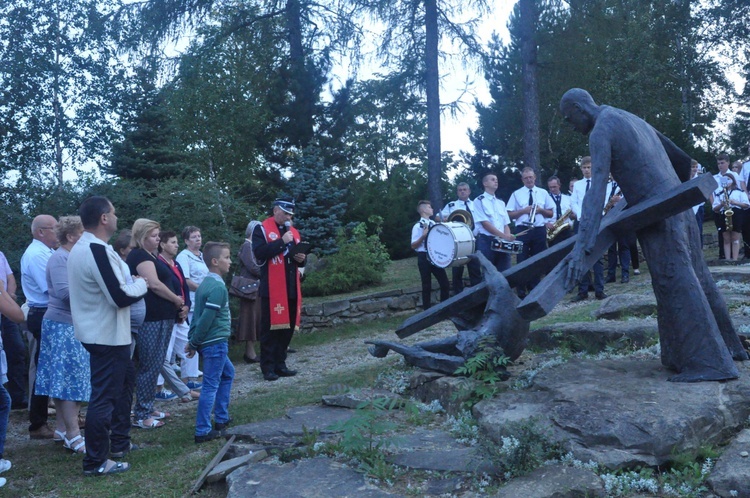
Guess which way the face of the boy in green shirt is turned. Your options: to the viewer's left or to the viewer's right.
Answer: to the viewer's right

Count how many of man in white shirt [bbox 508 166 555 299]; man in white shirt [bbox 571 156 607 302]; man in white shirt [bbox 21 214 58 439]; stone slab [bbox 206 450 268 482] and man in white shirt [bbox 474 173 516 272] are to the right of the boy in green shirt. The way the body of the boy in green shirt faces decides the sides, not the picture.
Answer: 1

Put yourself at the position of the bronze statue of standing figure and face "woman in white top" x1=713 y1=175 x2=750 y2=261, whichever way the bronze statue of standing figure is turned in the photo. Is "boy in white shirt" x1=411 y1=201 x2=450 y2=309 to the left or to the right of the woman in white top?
left

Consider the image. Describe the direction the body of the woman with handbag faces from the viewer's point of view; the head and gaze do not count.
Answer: to the viewer's right

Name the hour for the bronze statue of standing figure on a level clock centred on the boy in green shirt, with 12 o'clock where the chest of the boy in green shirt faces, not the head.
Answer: The bronze statue of standing figure is roughly at 1 o'clock from the boy in green shirt.

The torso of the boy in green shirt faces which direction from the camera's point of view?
to the viewer's right

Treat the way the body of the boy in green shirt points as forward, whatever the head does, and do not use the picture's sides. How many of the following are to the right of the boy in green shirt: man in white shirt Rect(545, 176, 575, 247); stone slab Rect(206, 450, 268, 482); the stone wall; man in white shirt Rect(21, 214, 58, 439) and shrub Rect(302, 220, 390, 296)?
1

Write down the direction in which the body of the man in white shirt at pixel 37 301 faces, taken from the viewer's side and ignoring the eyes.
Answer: to the viewer's right

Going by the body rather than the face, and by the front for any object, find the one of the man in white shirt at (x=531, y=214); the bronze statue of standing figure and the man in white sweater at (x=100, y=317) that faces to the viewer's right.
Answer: the man in white sweater at (x=100, y=317)

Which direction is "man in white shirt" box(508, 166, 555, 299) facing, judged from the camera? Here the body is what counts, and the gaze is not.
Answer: toward the camera

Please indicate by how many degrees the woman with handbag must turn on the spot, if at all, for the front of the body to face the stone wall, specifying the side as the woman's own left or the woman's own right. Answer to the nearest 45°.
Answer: approximately 45° to the woman's own left

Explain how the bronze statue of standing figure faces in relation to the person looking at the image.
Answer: facing to the left of the viewer

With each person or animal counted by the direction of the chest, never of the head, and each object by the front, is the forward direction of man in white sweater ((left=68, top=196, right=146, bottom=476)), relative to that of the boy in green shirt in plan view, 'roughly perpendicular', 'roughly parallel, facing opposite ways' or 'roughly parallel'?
roughly parallel

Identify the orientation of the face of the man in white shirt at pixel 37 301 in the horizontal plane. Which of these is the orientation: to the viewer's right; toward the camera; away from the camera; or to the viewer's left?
to the viewer's right
